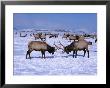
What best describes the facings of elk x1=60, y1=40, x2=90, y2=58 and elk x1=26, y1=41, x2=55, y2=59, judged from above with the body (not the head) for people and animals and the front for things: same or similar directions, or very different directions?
very different directions

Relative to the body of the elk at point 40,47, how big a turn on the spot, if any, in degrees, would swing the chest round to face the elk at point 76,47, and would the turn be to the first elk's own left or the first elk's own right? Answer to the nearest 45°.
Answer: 0° — it already faces it

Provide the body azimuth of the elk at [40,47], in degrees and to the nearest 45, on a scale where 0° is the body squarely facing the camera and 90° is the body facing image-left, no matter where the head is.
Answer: approximately 270°

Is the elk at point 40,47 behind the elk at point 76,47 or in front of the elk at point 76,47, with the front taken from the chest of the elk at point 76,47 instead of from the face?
in front

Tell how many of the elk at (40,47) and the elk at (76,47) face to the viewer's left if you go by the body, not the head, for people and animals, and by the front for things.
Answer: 1

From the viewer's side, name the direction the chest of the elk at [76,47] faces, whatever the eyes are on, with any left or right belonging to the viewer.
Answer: facing to the left of the viewer
